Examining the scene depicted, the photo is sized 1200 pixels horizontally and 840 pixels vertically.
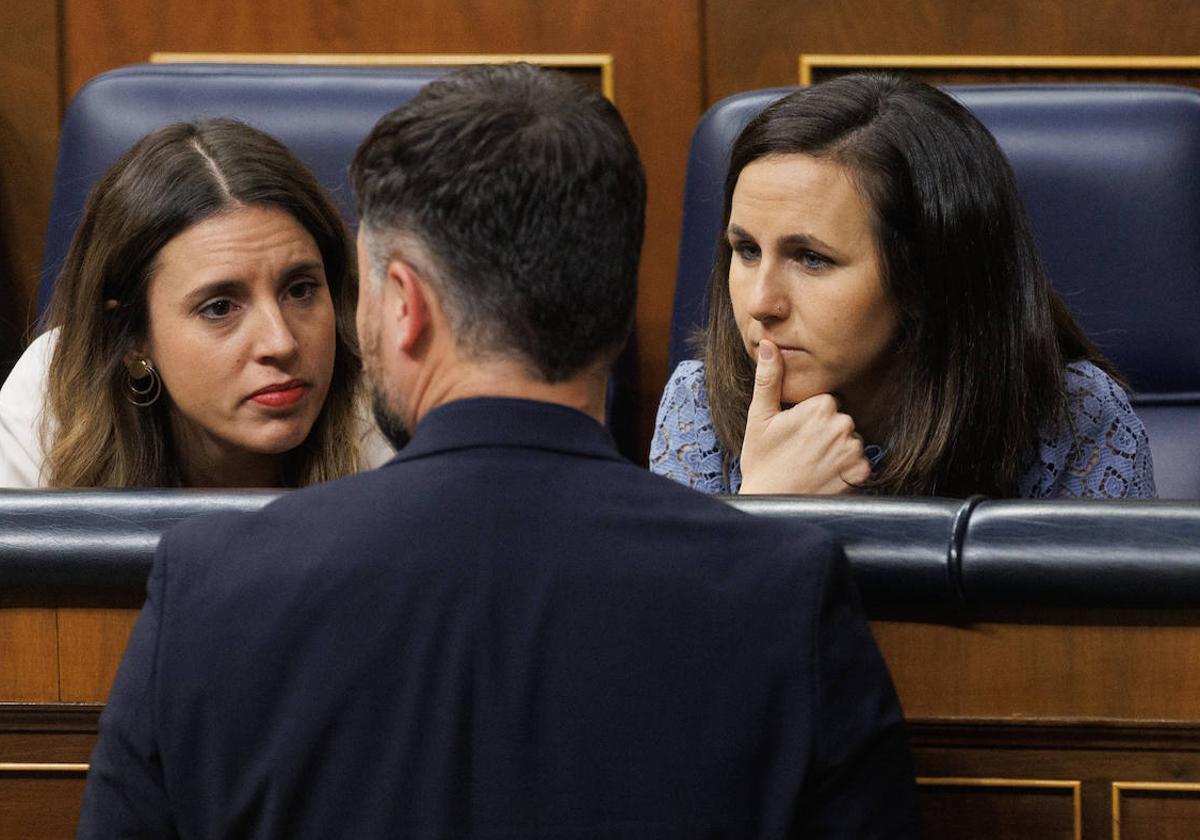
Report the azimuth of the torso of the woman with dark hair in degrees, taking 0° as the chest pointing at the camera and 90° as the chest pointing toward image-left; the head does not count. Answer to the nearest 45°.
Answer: approximately 45°

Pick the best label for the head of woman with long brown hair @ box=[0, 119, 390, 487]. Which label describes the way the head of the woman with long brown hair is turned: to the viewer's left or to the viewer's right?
to the viewer's right

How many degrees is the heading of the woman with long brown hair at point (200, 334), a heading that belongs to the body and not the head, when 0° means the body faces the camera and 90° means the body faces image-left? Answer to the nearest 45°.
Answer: approximately 315°
